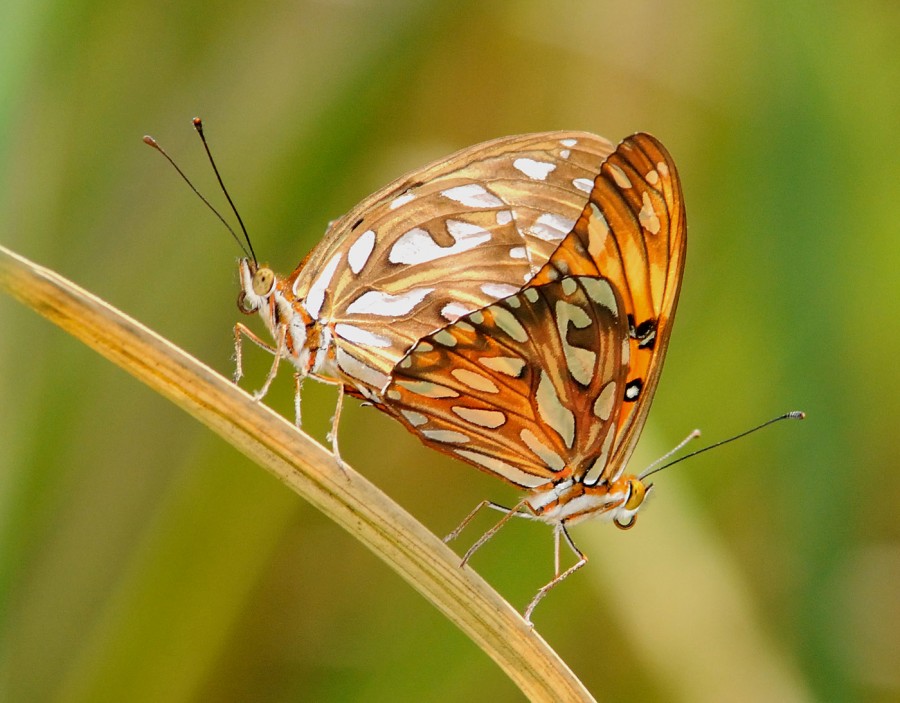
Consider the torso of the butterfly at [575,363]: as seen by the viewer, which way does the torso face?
to the viewer's right
